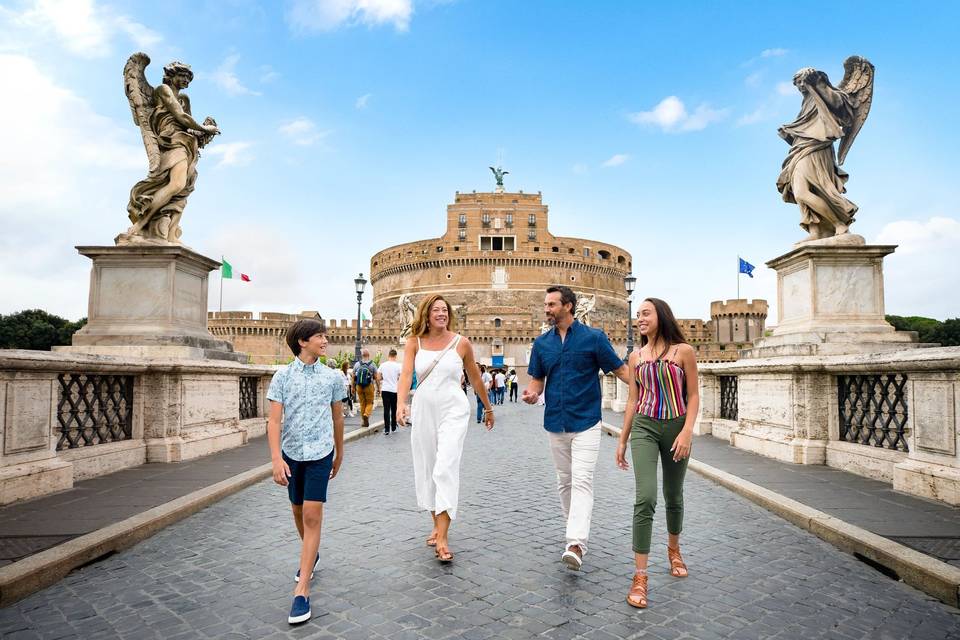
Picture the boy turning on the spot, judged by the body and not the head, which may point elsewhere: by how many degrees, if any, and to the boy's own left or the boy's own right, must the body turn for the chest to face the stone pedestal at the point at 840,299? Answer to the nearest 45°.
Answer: approximately 135° to the boy's own left

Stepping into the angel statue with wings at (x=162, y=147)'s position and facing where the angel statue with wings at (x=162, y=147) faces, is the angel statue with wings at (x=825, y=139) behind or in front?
in front

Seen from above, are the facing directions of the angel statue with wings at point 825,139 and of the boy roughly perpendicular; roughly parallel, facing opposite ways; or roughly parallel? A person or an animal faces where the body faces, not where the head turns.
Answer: roughly perpendicular

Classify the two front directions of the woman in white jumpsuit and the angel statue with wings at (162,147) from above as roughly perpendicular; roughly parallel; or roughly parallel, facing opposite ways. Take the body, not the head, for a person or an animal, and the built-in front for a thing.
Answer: roughly perpendicular

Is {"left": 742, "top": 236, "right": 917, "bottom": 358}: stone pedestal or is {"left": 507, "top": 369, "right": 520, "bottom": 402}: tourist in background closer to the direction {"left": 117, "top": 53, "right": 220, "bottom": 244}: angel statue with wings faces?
the stone pedestal

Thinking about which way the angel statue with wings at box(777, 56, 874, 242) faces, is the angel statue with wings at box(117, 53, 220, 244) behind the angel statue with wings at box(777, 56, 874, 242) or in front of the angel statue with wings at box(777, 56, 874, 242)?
in front

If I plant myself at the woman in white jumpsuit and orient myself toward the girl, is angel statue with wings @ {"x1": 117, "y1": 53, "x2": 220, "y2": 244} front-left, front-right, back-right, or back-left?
back-left

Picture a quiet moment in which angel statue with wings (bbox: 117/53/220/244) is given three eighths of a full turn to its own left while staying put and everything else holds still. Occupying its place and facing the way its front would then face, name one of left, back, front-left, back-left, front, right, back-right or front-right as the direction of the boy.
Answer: back

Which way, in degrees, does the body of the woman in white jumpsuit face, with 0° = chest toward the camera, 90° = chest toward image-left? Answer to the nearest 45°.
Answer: approximately 0°

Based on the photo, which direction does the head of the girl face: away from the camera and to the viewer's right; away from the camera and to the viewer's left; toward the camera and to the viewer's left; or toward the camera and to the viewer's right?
toward the camera and to the viewer's left

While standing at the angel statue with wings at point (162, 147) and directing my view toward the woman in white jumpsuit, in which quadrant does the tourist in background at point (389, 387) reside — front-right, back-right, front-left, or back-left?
back-left

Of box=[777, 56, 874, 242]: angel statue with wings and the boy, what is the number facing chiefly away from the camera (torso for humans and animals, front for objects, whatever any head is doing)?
0

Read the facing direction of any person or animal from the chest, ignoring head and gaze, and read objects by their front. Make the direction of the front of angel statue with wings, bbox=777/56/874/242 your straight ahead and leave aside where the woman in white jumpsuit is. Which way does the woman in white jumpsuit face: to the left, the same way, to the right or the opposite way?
to the left
